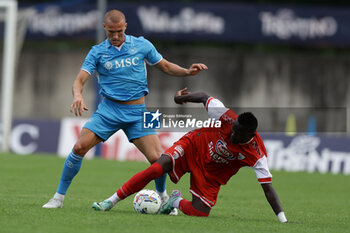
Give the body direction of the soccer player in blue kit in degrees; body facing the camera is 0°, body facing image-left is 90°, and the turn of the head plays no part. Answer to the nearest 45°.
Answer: approximately 0°

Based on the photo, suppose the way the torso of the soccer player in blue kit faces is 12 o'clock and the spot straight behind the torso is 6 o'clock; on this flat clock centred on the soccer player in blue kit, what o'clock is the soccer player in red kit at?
The soccer player in red kit is roughly at 10 o'clock from the soccer player in blue kit.
